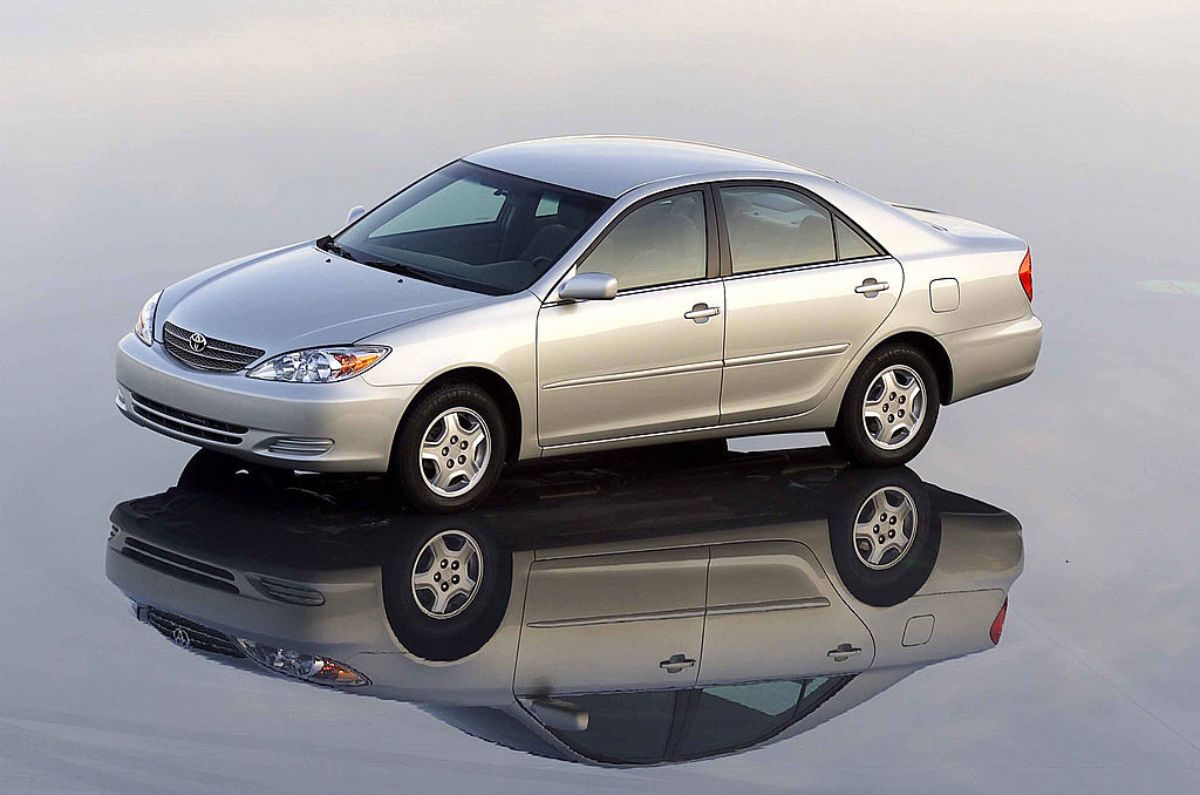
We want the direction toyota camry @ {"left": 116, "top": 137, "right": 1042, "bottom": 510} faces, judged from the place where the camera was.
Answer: facing the viewer and to the left of the viewer
